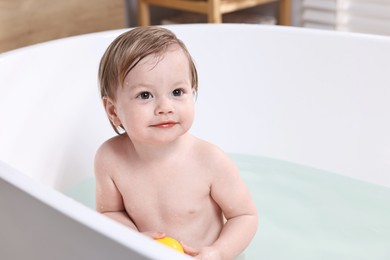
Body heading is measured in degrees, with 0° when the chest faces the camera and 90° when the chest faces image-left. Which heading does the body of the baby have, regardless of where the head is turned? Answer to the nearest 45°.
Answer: approximately 0°

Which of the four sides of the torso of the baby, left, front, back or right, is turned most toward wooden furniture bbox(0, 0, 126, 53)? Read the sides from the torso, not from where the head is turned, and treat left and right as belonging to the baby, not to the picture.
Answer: back

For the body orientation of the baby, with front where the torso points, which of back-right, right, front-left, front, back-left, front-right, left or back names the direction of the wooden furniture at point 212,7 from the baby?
back
